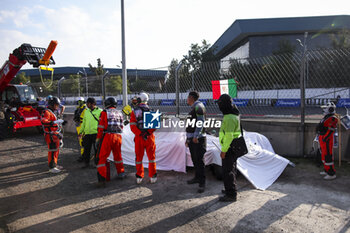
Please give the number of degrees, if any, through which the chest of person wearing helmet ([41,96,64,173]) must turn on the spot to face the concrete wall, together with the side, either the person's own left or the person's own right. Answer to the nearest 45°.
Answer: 0° — they already face it

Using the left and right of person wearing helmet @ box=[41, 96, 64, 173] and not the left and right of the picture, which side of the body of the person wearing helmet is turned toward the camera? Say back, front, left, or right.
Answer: right
